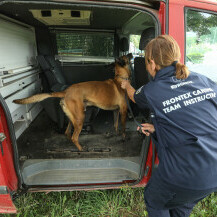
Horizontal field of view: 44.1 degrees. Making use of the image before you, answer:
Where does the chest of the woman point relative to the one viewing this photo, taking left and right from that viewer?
facing away from the viewer and to the left of the viewer

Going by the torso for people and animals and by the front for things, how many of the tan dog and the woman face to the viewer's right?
1

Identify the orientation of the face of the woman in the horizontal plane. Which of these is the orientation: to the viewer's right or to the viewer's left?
to the viewer's left

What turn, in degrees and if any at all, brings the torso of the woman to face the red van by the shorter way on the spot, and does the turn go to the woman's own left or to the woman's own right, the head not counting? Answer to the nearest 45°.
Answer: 0° — they already face it

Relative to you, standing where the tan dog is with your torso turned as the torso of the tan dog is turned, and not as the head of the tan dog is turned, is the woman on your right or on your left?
on your right

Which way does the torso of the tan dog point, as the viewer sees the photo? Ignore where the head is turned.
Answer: to the viewer's right
